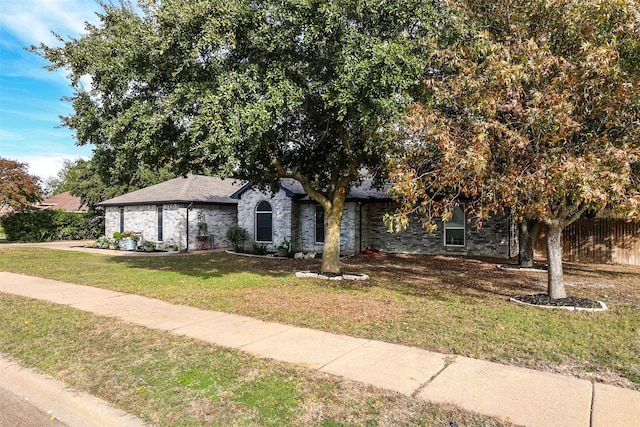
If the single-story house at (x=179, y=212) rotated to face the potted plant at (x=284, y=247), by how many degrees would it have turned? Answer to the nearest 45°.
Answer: approximately 90° to its left

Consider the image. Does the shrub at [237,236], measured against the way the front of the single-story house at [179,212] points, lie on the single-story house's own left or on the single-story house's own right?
on the single-story house's own left

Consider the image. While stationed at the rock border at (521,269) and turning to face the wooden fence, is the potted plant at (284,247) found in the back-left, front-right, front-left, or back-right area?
back-left

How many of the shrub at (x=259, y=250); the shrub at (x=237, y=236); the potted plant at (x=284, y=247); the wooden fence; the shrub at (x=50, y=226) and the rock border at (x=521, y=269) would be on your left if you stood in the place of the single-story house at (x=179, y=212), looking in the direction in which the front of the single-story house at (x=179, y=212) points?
5

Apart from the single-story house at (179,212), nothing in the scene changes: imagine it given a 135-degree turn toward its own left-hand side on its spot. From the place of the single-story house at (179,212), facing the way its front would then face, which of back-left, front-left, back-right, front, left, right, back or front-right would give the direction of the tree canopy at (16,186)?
back-left

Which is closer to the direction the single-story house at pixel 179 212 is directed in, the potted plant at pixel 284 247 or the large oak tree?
the large oak tree
